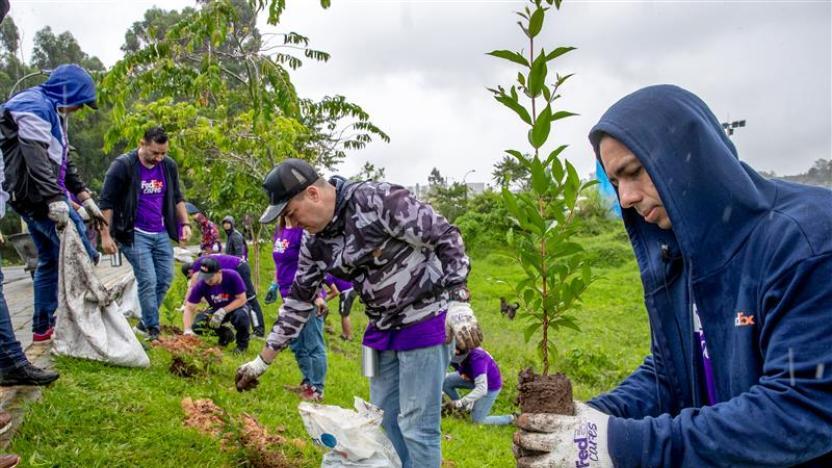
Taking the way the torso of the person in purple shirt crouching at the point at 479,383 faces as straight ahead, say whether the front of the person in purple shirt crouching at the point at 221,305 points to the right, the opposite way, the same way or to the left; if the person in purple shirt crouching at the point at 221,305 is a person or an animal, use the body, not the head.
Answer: to the left

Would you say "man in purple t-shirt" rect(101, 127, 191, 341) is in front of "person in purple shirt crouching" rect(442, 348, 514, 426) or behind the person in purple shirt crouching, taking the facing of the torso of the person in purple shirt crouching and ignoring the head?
in front

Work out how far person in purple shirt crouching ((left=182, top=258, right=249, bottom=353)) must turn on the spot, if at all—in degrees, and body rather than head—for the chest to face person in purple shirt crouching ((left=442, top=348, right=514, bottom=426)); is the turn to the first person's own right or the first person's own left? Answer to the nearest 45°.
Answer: approximately 90° to the first person's own left

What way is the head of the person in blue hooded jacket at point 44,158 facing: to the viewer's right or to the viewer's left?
to the viewer's right

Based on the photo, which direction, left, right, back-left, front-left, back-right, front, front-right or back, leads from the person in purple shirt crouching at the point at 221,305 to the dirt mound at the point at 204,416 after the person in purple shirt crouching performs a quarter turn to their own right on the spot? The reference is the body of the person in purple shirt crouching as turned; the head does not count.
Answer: back-left

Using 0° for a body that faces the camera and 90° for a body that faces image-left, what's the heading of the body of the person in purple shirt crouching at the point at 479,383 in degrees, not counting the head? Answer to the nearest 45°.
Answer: approximately 90°

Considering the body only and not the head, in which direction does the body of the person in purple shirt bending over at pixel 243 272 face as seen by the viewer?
to the viewer's left

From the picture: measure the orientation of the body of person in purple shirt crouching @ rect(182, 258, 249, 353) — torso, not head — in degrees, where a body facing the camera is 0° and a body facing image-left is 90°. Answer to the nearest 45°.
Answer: approximately 45°

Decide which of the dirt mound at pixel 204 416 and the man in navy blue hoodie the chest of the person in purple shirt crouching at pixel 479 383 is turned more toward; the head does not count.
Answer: the dirt mound

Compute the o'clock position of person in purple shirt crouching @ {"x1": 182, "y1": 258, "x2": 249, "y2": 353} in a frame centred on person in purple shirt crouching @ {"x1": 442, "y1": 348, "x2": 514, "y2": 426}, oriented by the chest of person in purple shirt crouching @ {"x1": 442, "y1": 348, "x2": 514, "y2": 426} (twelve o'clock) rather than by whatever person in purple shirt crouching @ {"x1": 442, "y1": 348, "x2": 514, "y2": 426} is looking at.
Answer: person in purple shirt crouching @ {"x1": 182, "y1": 258, "x2": 249, "y2": 353} is roughly at 12 o'clock from person in purple shirt crouching @ {"x1": 442, "y1": 348, "x2": 514, "y2": 426}.
